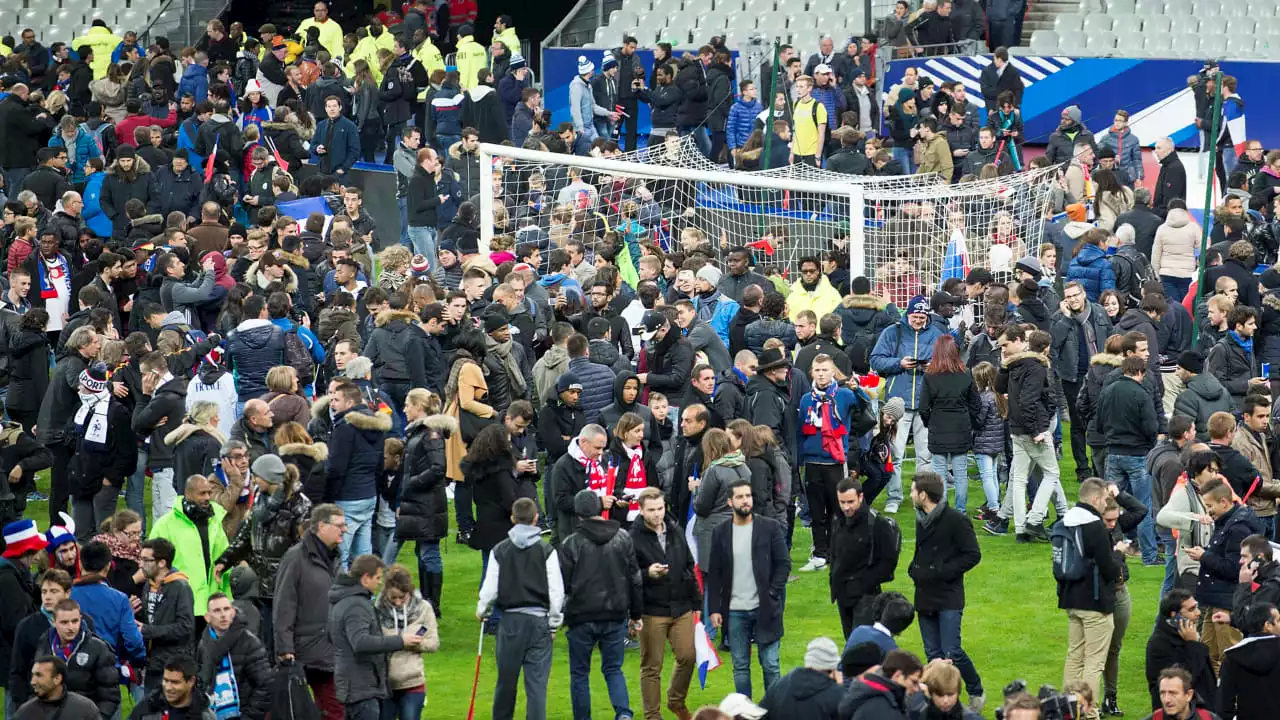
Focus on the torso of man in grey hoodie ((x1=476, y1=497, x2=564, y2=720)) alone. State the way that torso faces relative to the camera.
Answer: away from the camera

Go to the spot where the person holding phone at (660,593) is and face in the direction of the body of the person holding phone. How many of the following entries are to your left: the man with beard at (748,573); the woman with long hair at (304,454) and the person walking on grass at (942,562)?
2

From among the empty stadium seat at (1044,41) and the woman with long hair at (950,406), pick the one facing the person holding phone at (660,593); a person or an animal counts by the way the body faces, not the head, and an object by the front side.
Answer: the empty stadium seat

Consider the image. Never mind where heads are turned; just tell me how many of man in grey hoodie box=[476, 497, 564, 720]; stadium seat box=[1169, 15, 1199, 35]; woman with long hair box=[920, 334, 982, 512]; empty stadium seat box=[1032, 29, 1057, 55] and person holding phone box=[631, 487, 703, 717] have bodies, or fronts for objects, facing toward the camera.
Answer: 3

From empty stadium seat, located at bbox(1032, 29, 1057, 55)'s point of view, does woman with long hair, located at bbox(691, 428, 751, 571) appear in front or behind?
in front

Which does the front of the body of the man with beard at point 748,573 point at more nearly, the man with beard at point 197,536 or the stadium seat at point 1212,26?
the man with beard

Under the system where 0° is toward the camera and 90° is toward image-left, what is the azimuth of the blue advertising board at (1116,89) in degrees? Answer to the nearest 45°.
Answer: approximately 0°

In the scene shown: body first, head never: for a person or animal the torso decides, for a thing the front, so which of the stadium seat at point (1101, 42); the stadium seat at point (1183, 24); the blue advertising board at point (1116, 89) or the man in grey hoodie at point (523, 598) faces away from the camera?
the man in grey hoodie

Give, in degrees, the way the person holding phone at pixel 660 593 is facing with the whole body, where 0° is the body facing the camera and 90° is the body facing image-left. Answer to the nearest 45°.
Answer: approximately 0°

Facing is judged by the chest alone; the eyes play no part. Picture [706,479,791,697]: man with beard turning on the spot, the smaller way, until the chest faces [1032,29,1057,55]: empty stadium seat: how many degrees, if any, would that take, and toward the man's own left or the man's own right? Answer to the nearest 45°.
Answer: approximately 180°

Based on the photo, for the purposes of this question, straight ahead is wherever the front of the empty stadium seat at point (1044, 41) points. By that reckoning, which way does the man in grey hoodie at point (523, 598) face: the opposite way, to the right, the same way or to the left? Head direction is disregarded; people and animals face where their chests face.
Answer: the opposite way

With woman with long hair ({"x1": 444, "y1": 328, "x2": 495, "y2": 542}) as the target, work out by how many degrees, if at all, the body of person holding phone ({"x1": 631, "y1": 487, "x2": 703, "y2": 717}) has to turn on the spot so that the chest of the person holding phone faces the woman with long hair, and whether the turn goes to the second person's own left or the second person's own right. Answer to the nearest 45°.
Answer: approximately 135° to the second person's own right

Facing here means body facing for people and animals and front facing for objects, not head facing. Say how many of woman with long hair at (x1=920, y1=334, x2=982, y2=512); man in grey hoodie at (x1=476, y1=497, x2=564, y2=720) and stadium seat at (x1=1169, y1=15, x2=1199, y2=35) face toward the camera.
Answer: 1

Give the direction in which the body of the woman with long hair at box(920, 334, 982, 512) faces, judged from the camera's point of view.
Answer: away from the camera
